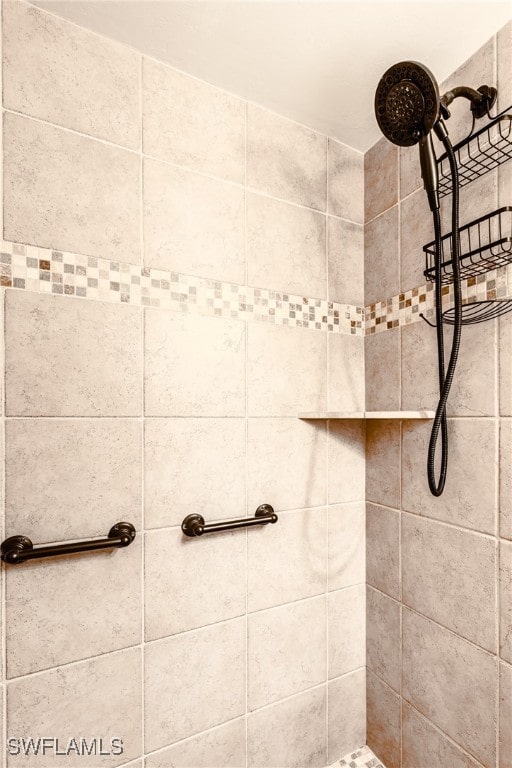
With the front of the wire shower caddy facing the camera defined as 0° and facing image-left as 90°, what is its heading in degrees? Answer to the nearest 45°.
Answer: approximately 45°

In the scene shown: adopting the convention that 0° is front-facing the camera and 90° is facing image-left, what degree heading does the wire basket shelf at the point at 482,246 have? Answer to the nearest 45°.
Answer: approximately 45°

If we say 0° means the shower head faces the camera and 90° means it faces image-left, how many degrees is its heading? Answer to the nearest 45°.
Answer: approximately 45°
